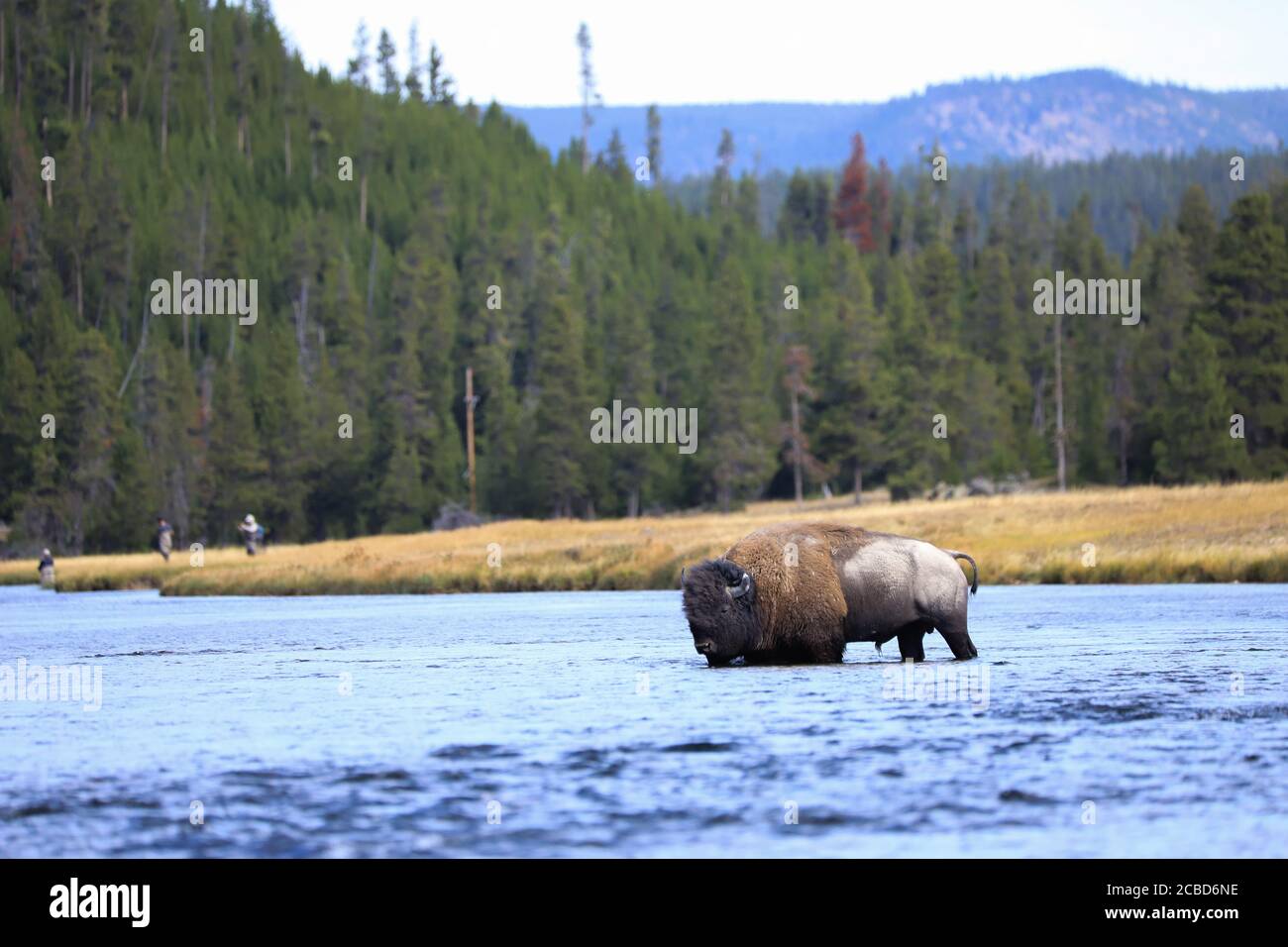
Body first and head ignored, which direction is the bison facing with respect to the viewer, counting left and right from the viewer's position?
facing to the left of the viewer
